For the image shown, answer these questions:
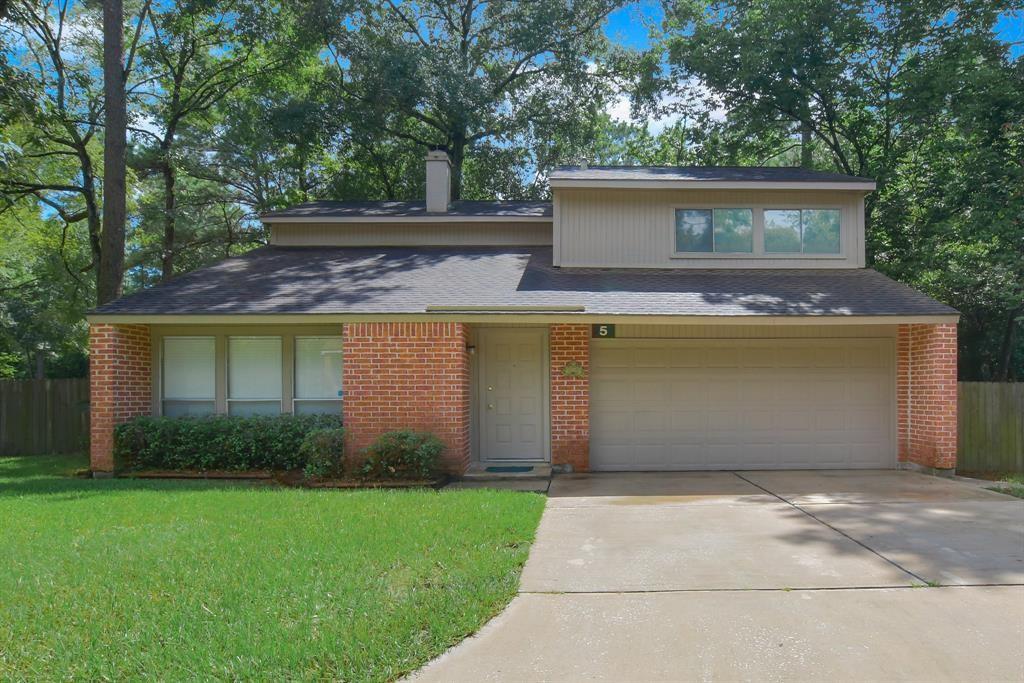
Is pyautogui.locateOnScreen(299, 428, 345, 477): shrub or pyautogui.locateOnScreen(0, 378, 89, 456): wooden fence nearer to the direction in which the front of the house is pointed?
the shrub

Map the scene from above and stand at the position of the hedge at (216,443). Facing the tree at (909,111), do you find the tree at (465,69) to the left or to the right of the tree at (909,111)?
left

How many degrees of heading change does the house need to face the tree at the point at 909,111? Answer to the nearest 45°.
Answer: approximately 135° to its left

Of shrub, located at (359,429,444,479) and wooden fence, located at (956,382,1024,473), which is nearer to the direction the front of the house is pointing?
the shrub

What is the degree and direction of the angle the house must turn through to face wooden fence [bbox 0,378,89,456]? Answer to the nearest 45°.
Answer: approximately 90° to its right

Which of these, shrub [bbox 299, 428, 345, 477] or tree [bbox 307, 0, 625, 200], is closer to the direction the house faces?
the shrub

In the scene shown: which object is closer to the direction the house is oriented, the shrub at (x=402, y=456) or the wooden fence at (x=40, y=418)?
the shrub

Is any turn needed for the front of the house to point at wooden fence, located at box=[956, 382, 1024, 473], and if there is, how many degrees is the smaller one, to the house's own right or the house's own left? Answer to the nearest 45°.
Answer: approximately 90° to the house's own left

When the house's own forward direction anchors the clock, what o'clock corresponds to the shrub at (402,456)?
The shrub is roughly at 2 o'clock from the house.

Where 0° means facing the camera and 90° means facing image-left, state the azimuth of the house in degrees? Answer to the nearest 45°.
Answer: approximately 0°
